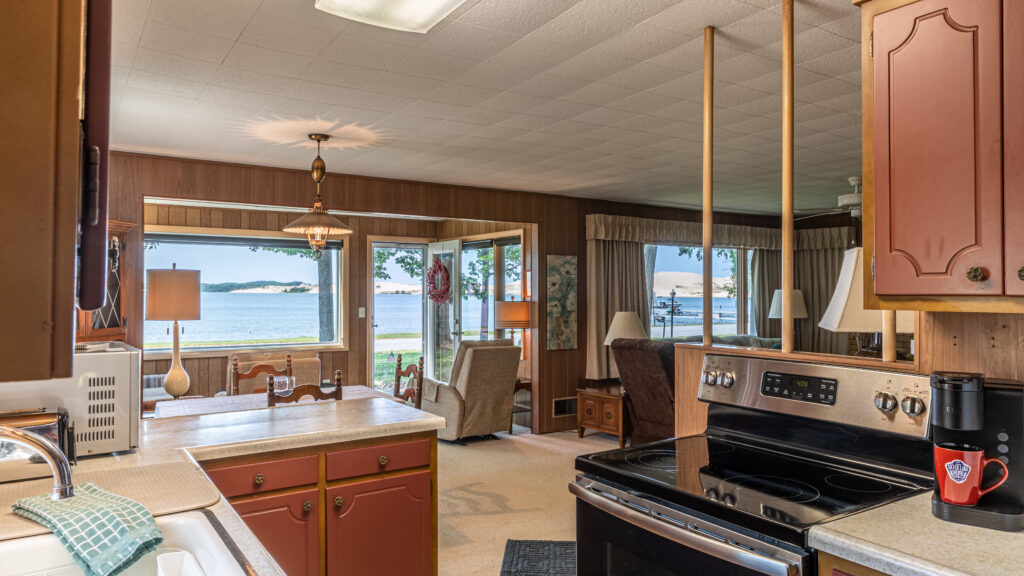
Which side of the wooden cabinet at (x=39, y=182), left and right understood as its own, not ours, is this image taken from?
right

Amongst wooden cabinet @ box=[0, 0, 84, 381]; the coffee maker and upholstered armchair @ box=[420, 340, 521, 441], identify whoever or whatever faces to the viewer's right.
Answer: the wooden cabinet

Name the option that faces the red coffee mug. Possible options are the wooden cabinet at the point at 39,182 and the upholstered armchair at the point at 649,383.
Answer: the wooden cabinet

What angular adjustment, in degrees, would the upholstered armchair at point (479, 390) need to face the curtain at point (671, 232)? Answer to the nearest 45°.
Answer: approximately 90° to its right

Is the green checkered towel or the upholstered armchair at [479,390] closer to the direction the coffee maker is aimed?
the green checkered towel

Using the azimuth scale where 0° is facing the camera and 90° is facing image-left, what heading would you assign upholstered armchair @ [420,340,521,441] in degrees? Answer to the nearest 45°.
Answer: approximately 135°

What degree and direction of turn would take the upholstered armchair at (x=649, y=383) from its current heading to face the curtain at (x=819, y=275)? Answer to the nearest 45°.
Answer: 0° — it already faces it

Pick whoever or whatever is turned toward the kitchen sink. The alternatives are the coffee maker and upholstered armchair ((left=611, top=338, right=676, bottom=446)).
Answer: the coffee maker

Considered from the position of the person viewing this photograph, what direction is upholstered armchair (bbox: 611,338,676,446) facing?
facing away from the viewer and to the right of the viewer

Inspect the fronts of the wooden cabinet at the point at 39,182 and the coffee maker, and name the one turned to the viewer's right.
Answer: the wooden cabinet
